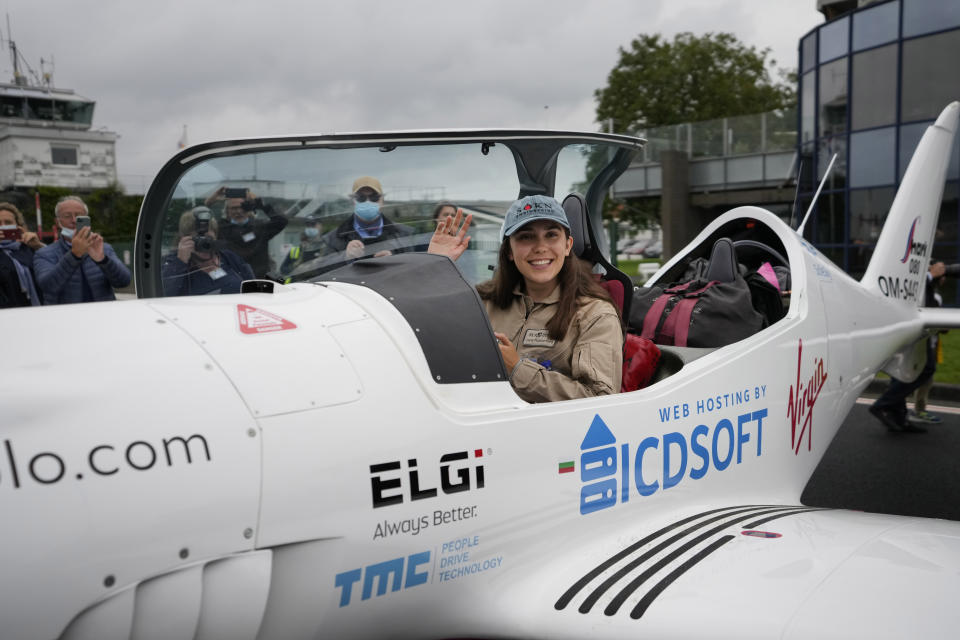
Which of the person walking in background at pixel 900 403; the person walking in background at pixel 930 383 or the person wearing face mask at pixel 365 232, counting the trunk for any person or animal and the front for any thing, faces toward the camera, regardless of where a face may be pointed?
the person wearing face mask

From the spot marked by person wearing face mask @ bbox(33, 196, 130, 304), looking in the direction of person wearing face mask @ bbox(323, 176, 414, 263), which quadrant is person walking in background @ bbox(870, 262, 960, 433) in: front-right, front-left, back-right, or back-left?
front-left

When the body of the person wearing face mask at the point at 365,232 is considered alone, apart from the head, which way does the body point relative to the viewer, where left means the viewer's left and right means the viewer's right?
facing the viewer

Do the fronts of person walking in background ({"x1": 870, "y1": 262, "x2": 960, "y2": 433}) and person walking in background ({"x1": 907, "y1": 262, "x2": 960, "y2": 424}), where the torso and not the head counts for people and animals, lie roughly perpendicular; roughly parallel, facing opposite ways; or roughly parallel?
roughly parallel

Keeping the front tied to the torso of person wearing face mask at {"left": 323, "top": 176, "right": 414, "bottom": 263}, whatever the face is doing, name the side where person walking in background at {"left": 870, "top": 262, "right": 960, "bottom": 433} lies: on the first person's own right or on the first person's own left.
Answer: on the first person's own left

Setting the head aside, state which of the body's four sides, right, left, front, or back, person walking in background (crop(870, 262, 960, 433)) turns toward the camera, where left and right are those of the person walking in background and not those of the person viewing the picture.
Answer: right

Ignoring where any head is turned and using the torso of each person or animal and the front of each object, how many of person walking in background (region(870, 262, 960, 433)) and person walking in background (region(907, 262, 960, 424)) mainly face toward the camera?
0

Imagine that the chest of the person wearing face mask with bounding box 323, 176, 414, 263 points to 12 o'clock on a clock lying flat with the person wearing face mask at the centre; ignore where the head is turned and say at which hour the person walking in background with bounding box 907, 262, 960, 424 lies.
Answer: The person walking in background is roughly at 8 o'clock from the person wearing face mask.
